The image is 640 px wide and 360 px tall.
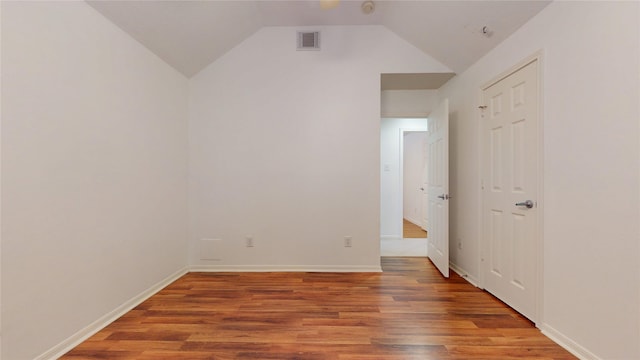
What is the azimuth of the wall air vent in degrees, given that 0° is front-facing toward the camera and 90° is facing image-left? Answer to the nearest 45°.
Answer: approximately 0°

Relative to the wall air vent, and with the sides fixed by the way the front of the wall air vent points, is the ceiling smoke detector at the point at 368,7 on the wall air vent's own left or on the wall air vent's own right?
on the wall air vent's own left
